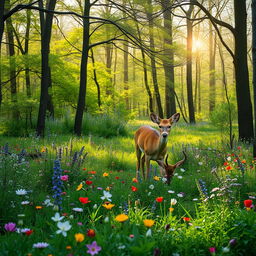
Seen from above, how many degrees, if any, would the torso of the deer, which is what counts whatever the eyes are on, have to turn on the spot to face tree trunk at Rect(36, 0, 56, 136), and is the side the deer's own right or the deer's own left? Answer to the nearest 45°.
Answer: approximately 180°

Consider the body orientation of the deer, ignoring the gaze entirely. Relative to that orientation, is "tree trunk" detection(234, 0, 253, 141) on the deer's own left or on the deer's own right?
on the deer's own left

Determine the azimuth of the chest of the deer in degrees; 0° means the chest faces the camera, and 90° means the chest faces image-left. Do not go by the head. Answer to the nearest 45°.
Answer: approximately 315°
